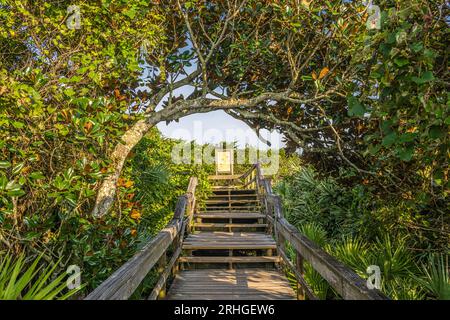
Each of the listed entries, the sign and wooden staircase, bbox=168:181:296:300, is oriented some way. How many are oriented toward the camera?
2

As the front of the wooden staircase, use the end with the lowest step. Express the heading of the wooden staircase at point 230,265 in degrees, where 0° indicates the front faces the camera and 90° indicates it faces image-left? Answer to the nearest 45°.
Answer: approximately 0°

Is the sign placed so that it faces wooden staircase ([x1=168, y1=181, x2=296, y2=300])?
yes

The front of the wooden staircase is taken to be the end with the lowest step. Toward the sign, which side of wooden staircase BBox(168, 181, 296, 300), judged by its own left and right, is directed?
back
